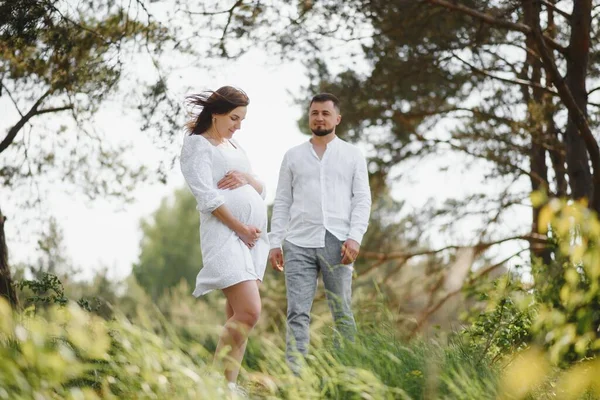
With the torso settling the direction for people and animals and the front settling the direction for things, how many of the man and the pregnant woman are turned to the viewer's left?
0

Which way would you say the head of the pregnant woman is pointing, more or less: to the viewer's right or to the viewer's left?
to the viewer's right

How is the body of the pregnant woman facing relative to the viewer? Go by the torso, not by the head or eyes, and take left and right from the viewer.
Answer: facing the viewer and to the right of the viewer

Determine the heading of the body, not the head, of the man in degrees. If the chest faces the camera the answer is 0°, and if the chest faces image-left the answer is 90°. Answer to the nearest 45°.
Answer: approximately 0°

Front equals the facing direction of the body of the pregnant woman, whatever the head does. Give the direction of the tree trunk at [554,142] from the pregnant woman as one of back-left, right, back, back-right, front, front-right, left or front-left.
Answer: left

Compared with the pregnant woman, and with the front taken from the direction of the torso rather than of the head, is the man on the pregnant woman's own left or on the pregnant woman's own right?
on the pregnant woman's own left

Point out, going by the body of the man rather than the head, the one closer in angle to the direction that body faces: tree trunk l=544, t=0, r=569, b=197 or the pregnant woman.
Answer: the pregnant woman

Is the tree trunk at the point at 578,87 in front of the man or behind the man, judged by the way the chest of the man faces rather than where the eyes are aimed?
behind

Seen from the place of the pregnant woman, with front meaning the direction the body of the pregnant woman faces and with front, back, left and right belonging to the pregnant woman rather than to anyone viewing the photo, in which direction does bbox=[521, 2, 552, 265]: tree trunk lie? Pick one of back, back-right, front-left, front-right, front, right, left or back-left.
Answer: left

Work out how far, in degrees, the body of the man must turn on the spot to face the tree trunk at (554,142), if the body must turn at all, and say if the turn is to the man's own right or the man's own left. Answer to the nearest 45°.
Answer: approximately 135° to the man's own left

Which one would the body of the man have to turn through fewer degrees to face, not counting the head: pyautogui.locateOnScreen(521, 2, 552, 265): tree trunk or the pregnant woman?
the pregnant woman
